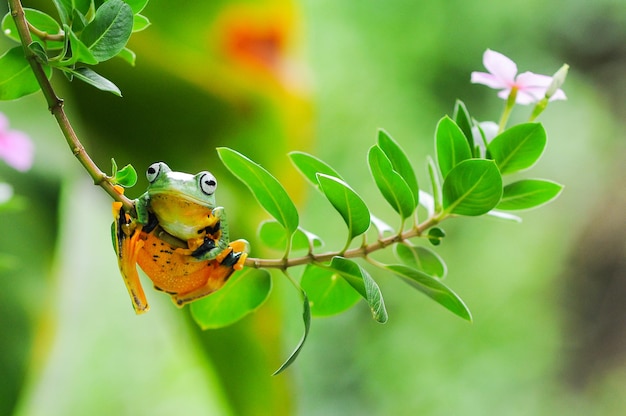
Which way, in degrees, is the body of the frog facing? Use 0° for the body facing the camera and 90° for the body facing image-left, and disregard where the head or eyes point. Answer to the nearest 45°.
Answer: approximately 0°
